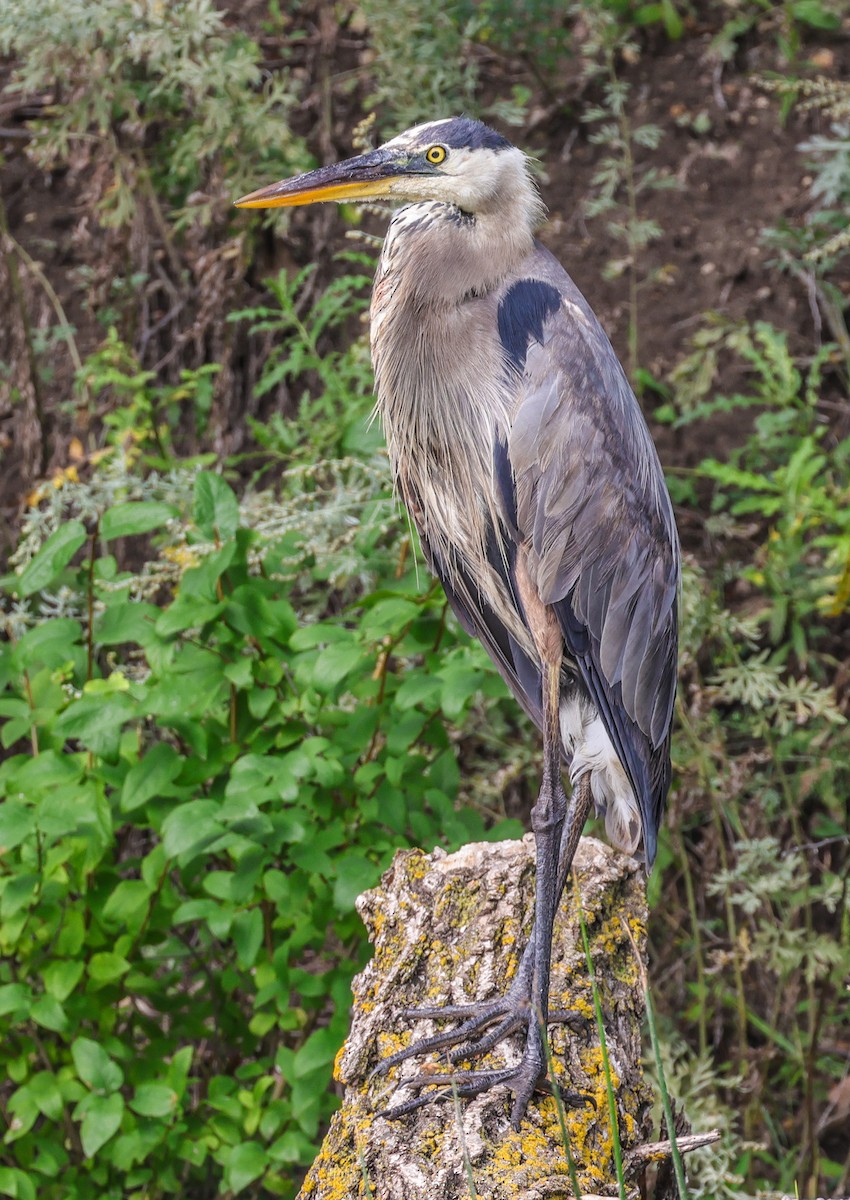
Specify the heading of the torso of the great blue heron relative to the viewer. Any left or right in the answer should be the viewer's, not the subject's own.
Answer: facing to the left of the viewer

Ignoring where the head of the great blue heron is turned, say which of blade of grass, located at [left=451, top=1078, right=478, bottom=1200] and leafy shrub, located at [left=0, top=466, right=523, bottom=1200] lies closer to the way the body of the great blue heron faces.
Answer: the leafy shrub

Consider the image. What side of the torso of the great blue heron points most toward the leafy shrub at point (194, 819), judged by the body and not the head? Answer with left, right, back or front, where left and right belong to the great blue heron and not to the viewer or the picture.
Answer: front

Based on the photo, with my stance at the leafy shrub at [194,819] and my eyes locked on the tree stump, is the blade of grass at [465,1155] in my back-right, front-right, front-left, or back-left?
front-right

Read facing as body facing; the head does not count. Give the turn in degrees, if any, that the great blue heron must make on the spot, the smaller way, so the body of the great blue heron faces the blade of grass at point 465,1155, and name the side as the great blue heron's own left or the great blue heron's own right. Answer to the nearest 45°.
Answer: approximately 90° to the great blue heron's own left
